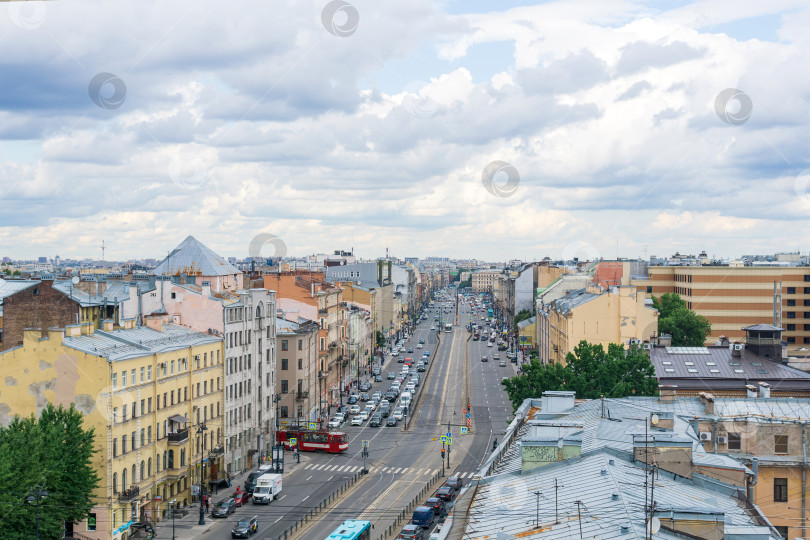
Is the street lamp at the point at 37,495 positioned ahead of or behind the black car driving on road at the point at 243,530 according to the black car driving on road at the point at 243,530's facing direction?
ahead

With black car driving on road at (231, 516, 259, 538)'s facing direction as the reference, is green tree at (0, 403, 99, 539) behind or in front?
in front
